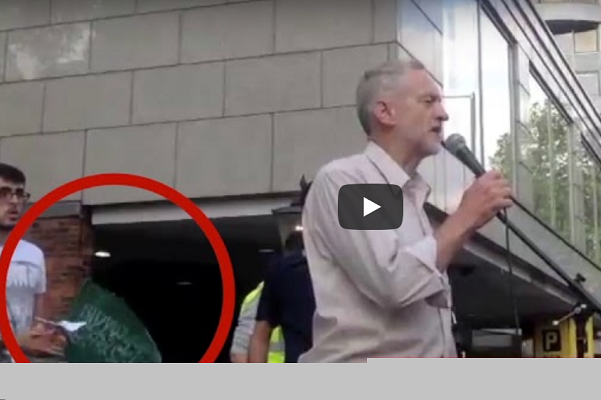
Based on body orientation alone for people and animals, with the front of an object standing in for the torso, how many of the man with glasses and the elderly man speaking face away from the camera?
0

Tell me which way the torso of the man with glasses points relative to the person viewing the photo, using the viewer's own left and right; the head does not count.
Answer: facing the viewer and to the right of the viewer

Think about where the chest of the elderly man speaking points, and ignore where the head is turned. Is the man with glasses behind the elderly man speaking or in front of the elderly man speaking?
behind

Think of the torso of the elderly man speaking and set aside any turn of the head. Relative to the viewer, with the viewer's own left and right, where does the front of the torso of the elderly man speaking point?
facing to the right of the viewer

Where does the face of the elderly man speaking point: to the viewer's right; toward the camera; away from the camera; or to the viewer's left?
to the viewer's right

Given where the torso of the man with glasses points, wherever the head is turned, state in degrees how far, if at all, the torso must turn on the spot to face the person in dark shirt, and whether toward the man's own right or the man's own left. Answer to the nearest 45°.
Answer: approximately 45° to the man's own left
